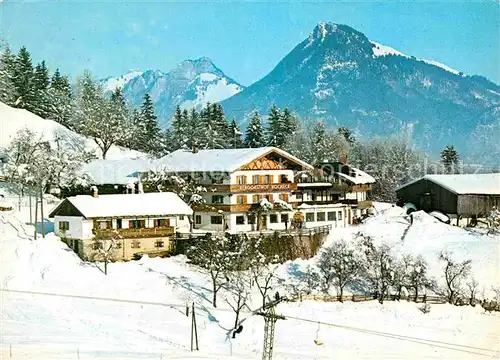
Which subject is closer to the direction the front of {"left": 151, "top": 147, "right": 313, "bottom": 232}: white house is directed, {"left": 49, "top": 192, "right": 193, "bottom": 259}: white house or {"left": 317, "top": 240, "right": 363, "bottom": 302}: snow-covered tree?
the snow-covered tree

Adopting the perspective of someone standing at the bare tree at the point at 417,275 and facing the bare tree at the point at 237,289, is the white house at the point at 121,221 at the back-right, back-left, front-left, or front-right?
front-right

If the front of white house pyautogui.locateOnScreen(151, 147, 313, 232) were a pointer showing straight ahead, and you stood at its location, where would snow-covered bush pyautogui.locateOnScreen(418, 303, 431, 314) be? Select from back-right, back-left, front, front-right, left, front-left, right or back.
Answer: front

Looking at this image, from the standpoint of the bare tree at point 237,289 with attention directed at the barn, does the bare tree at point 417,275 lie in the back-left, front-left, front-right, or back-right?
front-right

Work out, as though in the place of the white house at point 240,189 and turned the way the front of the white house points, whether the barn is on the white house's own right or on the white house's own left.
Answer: on the white house's own left

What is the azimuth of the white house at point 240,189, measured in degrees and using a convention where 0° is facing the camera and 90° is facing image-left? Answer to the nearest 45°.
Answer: approximately 315°

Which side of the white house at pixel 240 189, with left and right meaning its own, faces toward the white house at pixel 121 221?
right

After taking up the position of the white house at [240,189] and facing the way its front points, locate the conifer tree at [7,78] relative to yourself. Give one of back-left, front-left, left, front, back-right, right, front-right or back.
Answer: back

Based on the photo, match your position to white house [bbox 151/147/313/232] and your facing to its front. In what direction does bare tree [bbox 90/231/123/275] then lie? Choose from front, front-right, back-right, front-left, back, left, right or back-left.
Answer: right

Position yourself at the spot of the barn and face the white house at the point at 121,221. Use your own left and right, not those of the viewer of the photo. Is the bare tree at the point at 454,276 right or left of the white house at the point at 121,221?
left

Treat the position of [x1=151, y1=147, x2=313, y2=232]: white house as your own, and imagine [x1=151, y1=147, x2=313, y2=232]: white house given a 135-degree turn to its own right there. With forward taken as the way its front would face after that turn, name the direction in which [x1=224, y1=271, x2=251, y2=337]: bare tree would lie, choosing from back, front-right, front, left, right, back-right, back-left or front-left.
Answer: left

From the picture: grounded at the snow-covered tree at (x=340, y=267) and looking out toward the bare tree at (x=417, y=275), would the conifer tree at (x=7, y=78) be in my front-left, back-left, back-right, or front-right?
back-left

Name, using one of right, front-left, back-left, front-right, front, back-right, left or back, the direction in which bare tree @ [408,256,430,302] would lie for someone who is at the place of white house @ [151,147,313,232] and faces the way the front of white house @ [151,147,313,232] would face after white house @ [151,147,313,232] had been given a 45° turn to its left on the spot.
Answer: front-right

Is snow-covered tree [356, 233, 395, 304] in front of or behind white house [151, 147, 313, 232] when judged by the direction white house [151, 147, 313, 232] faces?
in front

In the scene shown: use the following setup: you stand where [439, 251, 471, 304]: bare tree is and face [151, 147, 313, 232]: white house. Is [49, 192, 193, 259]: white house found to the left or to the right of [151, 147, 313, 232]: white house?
left

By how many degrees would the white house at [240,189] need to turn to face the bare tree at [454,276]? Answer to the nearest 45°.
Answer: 0° — it already faces it

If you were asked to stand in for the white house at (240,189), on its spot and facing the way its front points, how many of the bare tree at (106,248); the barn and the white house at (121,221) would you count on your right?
2
